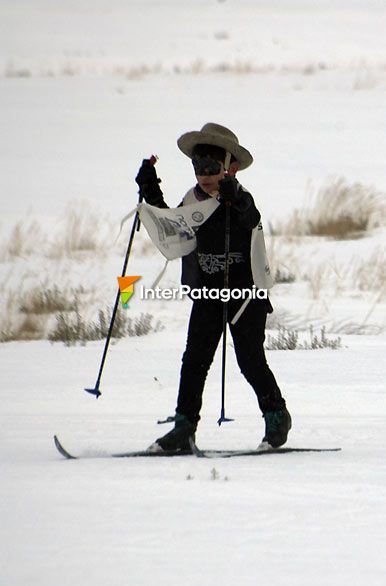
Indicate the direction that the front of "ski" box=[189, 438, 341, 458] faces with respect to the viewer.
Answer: facing to the left of the viewer

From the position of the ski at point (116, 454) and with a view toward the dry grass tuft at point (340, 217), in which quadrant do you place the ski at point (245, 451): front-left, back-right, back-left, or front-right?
front-right

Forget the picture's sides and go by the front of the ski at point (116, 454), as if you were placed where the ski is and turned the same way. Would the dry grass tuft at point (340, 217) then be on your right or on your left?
on your right

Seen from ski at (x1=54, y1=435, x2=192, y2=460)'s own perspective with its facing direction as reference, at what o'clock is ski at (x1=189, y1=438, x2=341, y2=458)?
ski at (x1=189, y1=438, x2=341, y2=458) is roughly at 6 o'clock from ski at (x1=54, y1=435, x2=192, y2=460).

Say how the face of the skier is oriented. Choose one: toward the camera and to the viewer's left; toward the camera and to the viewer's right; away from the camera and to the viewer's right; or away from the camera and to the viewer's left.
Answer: toward the camera and to the viewer's left

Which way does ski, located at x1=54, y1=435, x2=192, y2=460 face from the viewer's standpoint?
to the viewer's left

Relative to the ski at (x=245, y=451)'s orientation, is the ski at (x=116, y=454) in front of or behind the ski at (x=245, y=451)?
in front

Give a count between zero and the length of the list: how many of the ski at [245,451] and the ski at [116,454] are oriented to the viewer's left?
2

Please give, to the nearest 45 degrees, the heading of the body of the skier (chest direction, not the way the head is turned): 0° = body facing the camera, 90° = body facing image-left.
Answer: approximately 45°
